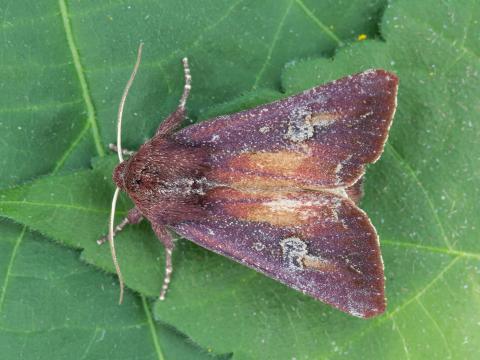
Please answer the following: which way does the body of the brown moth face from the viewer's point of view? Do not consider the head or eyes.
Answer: to the viewer's left

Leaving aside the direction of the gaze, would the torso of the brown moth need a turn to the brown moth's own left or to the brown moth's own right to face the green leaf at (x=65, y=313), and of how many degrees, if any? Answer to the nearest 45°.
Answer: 0° — it already faces it
